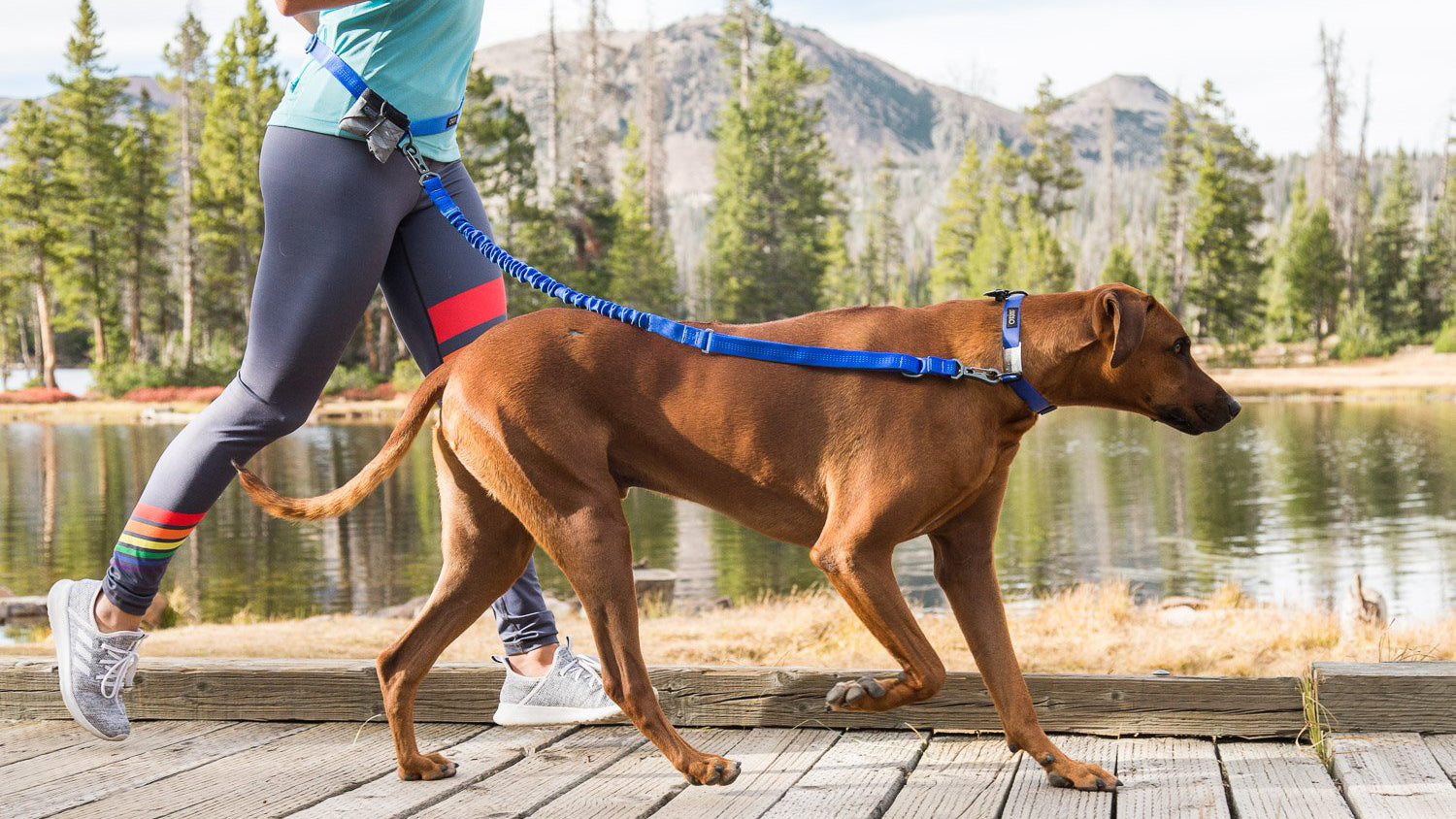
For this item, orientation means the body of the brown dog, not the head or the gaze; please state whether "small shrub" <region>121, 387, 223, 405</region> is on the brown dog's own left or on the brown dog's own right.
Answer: on the brown dog's own left

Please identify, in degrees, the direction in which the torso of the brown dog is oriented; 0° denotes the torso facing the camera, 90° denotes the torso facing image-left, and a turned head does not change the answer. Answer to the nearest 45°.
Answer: approximately 270°
